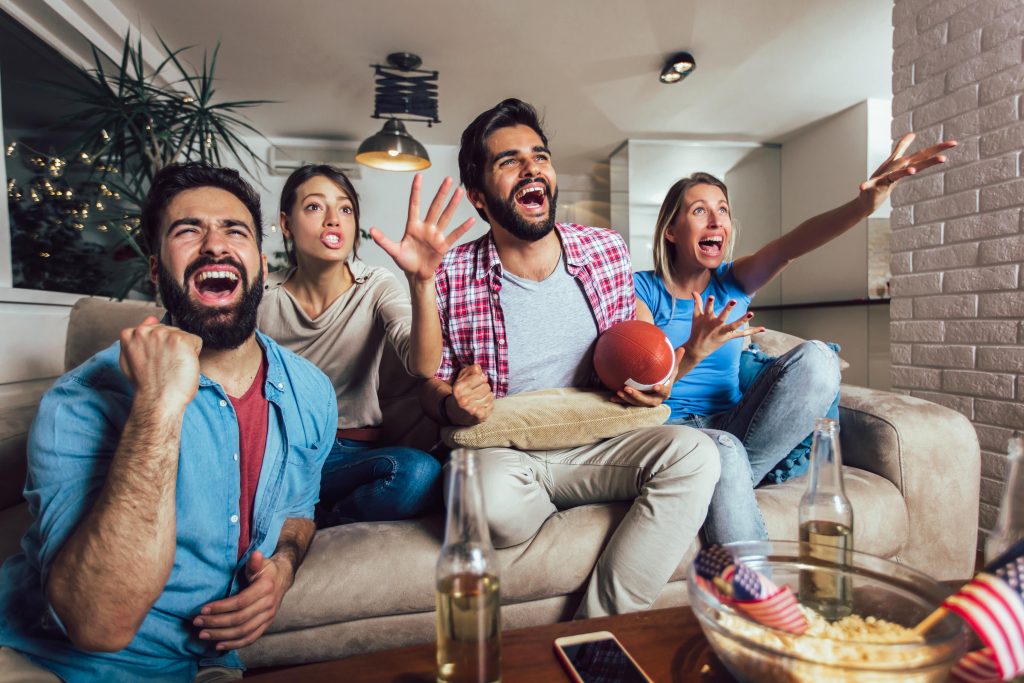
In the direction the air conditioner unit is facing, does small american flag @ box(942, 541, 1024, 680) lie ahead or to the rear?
ahead

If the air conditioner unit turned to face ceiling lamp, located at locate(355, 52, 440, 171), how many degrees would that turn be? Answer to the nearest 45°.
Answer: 0° — it already faces it

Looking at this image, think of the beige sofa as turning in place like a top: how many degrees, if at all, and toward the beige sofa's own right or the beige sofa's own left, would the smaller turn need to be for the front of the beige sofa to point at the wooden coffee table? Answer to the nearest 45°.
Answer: approximately 45° to the beige sofa's own right

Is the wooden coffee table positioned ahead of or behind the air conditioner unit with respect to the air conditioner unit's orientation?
ahead

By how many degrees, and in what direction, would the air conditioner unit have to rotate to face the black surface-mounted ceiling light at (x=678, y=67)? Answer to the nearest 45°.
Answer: approximately 45° to its left

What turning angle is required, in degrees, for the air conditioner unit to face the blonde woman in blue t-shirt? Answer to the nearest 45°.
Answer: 0° — it already faces them

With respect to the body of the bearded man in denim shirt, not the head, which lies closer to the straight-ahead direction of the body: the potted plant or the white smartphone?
the white smartphone

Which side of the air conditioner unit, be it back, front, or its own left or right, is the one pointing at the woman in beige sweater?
front

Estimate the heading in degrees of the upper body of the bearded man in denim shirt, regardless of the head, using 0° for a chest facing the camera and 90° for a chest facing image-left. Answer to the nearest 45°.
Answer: approximately 315°

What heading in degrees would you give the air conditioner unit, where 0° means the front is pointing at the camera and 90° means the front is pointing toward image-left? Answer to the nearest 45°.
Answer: approximately 0°

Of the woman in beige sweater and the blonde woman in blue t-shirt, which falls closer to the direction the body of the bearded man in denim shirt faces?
the blonde woman in blue t-shirt

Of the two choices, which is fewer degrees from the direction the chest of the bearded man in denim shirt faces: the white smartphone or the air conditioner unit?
the white smartphone

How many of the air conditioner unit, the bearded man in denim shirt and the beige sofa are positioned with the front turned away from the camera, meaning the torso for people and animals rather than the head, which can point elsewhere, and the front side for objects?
0

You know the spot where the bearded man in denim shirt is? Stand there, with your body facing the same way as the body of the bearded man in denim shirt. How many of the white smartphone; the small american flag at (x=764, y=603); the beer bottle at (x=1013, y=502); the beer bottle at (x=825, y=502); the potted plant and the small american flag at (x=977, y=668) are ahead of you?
5

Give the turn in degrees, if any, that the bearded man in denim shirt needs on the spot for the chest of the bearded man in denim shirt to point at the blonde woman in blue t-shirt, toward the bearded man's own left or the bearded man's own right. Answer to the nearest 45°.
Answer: approximately 45° to the bearded man's own left

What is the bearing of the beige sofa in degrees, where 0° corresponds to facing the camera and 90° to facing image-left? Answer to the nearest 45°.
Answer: approximately 315°

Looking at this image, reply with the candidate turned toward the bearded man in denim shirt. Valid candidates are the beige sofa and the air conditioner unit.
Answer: the air conditioner unit

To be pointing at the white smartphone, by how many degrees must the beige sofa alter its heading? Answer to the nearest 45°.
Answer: approximately 45° to its right
